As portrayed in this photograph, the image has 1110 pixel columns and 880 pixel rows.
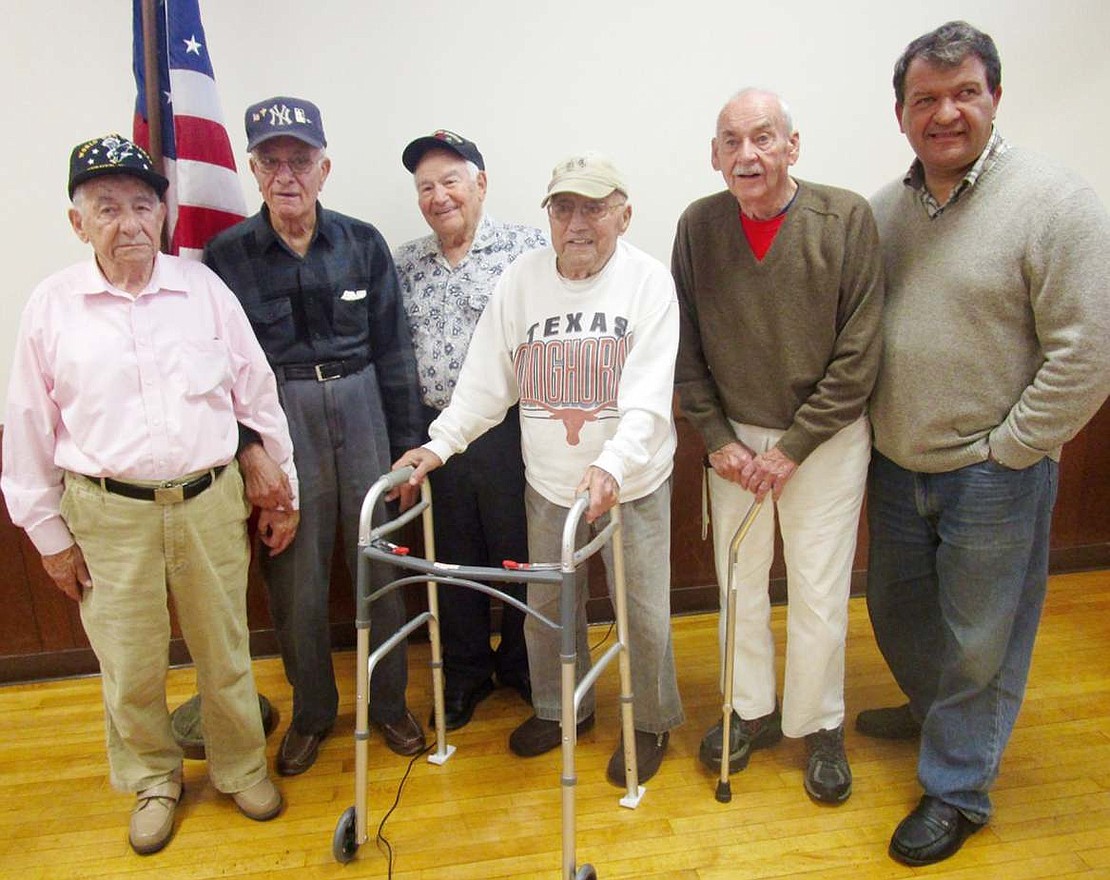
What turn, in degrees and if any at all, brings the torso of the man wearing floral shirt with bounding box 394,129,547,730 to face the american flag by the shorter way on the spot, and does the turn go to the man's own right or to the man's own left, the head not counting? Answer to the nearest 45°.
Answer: approximately 45° to the man's own right

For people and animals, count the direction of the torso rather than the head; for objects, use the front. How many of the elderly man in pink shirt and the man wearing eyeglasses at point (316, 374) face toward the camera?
2

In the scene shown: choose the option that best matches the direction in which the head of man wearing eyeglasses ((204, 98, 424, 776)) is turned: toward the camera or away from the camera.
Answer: toward the camera

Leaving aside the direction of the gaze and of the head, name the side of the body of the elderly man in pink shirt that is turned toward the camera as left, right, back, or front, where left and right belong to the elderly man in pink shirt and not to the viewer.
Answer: front

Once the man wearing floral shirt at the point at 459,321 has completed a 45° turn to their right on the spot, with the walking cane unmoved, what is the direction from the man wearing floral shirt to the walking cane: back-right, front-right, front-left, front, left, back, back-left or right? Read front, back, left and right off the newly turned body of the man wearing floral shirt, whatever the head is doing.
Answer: back-left

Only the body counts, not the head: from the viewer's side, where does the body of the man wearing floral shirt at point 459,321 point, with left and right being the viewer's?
facing the viewer and to the left of the viewer

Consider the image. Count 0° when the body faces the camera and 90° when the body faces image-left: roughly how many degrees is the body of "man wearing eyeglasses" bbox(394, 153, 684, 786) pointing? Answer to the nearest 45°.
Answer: approximately 45°

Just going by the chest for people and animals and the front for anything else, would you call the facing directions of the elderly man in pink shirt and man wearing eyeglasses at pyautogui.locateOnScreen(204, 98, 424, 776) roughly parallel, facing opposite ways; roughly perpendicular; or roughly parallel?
roughly parallel

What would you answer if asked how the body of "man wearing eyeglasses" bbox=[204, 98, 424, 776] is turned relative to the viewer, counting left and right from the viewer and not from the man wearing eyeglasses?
facing the viewer
